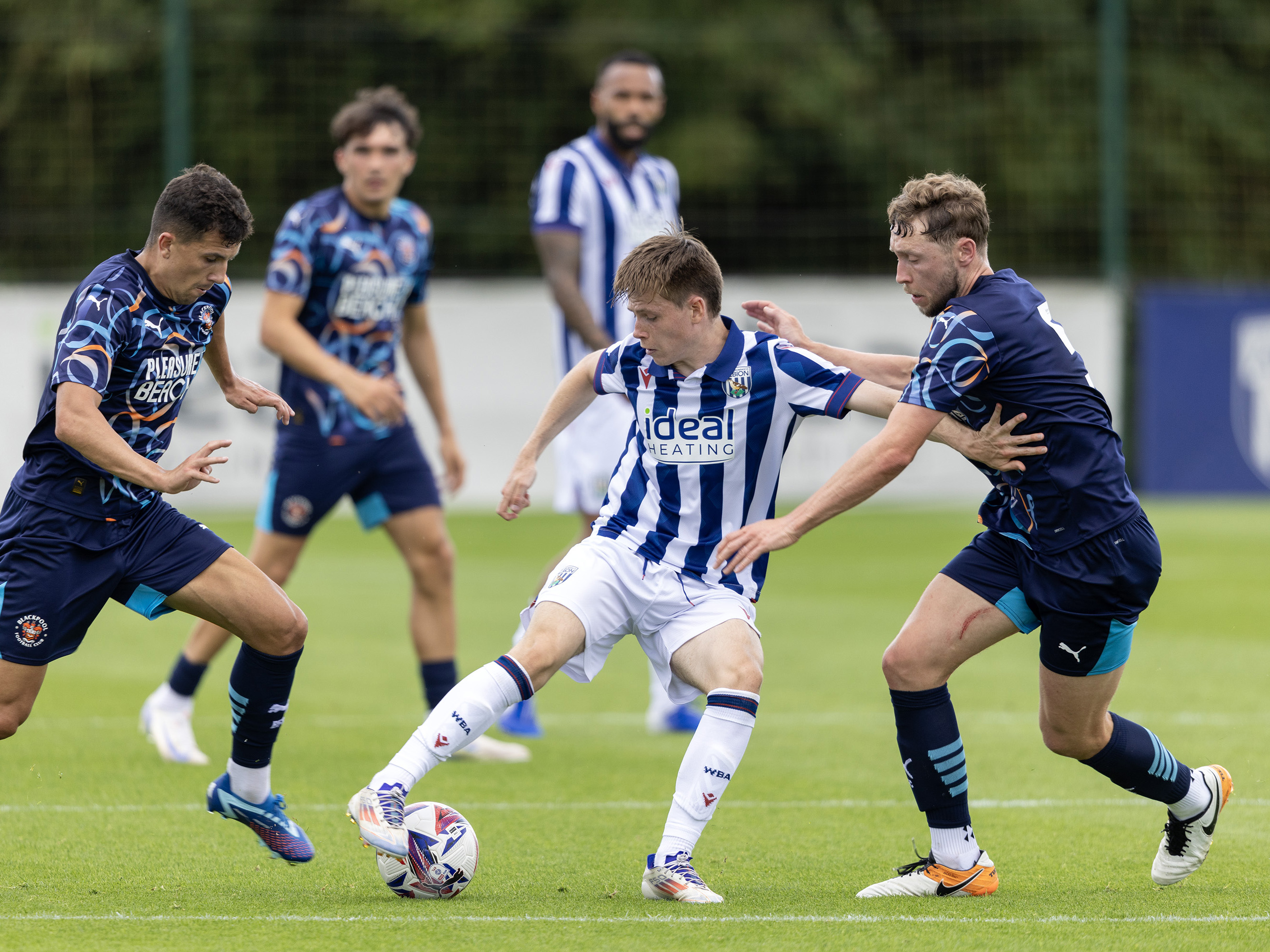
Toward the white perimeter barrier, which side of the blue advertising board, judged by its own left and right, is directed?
right

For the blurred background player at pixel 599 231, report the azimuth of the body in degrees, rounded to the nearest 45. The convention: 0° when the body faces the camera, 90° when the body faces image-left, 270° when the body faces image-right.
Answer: approximately 315°

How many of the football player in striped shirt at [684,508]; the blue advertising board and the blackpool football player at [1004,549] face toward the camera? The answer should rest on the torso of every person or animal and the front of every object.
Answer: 2

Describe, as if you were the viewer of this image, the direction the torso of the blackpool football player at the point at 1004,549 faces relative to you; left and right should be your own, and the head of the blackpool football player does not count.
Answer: facing to the left of the viewer

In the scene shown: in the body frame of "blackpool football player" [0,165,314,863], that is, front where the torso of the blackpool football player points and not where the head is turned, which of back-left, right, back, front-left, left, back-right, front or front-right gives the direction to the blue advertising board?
left

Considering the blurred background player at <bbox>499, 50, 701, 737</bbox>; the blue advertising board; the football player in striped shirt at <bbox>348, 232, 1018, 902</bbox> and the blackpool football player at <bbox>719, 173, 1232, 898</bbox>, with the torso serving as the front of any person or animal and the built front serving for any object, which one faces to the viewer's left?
the blackpool football player

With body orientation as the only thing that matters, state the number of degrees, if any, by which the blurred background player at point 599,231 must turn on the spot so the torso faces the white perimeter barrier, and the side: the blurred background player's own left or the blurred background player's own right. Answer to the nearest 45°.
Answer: approximately 135° to the blurred background player's own left

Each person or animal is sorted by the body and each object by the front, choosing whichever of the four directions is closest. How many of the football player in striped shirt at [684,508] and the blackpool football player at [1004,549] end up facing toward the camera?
1

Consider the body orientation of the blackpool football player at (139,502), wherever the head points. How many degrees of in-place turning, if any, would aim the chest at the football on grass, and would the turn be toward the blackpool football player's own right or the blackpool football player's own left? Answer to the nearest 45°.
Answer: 0° — they already face it
